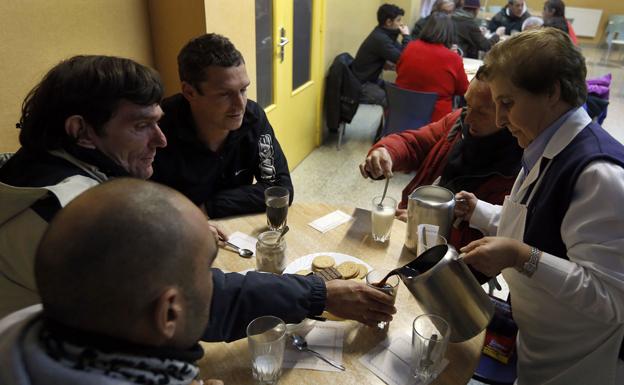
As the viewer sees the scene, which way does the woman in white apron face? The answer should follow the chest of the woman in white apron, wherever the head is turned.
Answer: to the viewer's left

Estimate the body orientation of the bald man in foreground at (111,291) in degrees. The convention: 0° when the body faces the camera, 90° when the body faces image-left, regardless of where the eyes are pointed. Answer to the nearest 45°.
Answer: approximately 225°

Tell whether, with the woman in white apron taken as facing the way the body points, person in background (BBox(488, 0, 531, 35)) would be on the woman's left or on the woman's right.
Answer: on the woman's right

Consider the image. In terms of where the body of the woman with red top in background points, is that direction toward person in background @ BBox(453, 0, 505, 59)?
yes

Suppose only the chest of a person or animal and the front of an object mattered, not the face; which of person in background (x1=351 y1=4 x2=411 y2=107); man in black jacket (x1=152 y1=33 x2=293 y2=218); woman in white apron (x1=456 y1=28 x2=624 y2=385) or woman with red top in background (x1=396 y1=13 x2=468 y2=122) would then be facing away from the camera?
the woman with red top in background

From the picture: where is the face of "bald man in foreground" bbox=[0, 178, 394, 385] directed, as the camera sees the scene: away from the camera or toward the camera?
away from the camera

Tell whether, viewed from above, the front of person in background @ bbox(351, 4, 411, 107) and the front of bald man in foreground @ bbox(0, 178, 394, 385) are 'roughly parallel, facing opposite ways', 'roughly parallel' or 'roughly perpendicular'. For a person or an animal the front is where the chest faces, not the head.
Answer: roughly perpendicular

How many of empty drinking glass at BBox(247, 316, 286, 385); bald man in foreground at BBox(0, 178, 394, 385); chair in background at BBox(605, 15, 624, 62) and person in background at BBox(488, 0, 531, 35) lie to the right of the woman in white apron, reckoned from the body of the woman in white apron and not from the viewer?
2

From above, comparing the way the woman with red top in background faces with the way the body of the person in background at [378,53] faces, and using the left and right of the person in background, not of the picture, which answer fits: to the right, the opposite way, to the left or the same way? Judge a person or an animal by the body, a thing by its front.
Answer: to the left

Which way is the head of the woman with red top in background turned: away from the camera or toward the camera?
away from the camera

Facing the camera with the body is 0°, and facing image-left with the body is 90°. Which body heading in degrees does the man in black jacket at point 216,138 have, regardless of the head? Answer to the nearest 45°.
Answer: approximately 315°

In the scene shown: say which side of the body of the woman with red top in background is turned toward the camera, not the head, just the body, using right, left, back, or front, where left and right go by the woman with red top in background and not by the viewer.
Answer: back

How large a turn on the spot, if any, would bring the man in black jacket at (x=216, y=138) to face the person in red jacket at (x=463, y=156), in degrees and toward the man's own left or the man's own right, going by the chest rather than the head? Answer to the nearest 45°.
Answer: approximately 45° to the man's own left

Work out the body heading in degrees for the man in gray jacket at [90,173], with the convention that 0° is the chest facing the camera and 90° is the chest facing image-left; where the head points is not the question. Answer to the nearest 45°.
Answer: approximately 270°
